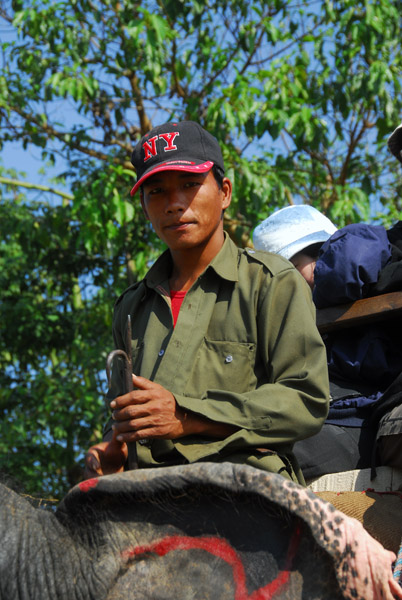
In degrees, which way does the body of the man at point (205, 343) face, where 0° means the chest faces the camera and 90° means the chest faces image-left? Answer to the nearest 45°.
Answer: approximately 45°
